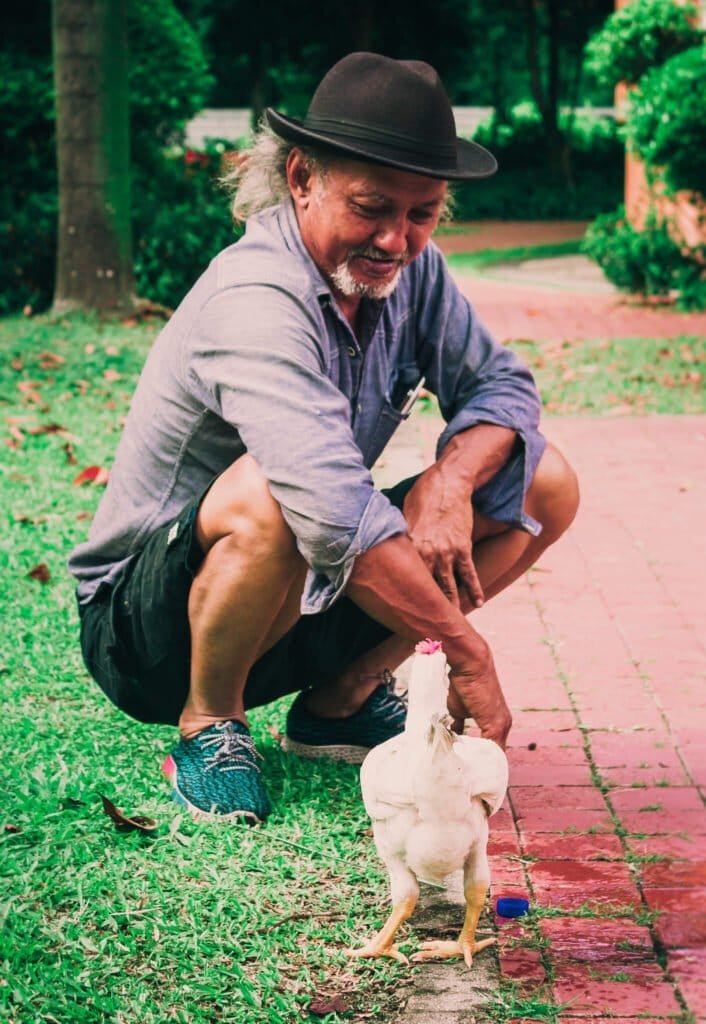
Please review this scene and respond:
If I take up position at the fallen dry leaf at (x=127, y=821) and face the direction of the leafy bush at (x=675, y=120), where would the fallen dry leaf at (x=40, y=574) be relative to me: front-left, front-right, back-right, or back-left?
front-left

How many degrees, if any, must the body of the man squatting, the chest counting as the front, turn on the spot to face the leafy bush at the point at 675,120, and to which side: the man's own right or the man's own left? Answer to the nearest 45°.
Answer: approximately 135° to the man's own left

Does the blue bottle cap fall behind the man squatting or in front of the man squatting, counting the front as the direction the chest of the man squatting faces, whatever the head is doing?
in front

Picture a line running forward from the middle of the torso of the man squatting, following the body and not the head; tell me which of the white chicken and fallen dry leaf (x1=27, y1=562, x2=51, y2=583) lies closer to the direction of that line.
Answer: the white chicken

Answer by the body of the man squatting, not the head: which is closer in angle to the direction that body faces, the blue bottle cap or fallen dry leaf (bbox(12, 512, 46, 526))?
the blue bottle cap

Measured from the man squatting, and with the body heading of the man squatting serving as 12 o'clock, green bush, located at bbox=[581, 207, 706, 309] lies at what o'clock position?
The green bush is roughly at 8 o'clock from the man squatting.

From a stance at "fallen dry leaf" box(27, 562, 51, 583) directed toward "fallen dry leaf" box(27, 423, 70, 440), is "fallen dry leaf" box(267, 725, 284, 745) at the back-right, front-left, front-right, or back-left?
back-right

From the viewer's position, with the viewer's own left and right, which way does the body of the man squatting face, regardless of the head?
facing the viewer and to the right of the viewer

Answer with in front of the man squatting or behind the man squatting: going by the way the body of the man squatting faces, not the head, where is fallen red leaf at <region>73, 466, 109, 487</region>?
behind

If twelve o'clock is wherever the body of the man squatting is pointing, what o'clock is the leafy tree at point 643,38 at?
The leafy tree is roughly at 8 o'clock from the man squatting.

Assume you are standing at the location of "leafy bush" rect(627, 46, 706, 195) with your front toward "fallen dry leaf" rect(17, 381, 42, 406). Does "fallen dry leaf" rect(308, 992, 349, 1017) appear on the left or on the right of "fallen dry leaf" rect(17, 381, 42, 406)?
left
